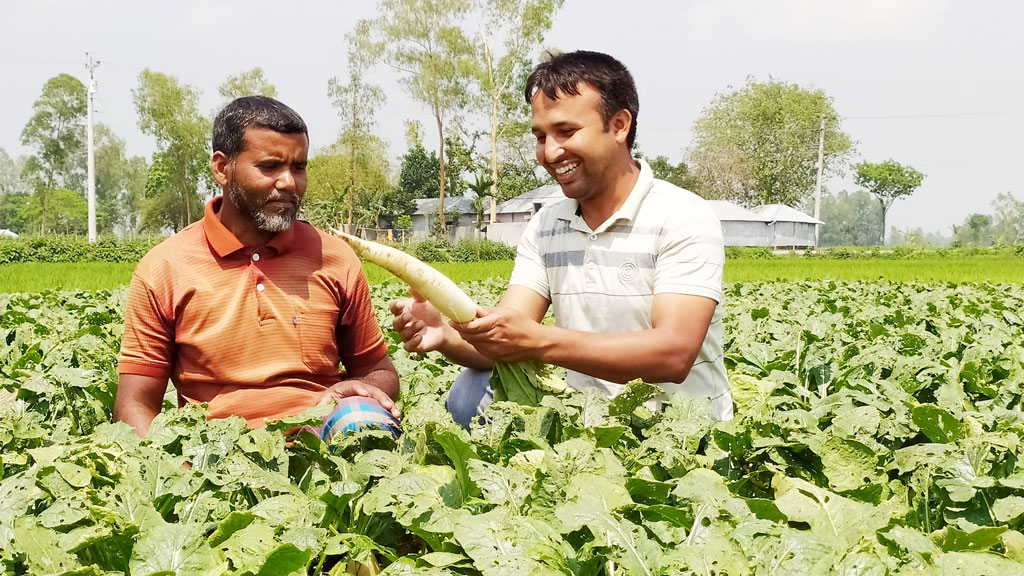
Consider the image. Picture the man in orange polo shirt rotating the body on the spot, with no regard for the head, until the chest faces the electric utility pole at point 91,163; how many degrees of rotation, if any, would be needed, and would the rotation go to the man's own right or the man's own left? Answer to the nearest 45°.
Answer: approximately 180°

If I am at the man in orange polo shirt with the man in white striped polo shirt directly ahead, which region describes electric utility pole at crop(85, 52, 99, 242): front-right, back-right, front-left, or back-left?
back-left

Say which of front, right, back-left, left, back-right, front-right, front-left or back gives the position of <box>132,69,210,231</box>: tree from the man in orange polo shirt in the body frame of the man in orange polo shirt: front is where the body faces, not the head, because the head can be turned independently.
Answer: back

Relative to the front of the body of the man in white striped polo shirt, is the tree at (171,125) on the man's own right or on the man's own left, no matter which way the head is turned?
on the man's own right

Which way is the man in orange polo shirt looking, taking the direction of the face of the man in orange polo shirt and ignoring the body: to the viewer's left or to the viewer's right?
to the viewer's right

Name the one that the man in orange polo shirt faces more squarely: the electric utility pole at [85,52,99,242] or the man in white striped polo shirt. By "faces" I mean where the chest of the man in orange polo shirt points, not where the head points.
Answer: the man in white striped polo shirt

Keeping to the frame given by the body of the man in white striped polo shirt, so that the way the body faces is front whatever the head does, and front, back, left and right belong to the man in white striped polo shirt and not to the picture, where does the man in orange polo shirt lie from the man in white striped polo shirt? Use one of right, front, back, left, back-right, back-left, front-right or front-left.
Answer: front-right

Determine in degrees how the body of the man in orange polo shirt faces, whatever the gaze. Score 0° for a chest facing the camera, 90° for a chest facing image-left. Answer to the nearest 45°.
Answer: approximately 0°

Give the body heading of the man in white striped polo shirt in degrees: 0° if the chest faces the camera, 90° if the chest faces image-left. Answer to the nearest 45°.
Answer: approximately 45°

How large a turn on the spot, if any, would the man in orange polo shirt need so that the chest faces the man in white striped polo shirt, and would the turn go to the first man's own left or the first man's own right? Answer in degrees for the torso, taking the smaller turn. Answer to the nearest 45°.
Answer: approximately 90° to the first man's own left
